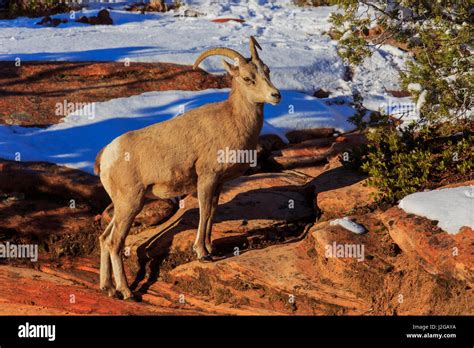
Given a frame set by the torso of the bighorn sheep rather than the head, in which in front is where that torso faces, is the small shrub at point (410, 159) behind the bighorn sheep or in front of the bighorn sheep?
in front

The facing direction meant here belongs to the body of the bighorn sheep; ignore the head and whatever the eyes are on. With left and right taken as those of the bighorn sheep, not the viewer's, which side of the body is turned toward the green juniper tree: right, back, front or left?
front

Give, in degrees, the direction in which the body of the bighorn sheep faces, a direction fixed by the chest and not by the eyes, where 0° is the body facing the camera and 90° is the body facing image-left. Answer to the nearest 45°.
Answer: approximately 270°

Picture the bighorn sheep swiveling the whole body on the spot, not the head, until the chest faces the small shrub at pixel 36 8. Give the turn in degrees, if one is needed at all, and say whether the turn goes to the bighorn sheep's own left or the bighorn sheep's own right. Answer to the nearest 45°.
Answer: approximately 90° to the bighorn sheep's own left
